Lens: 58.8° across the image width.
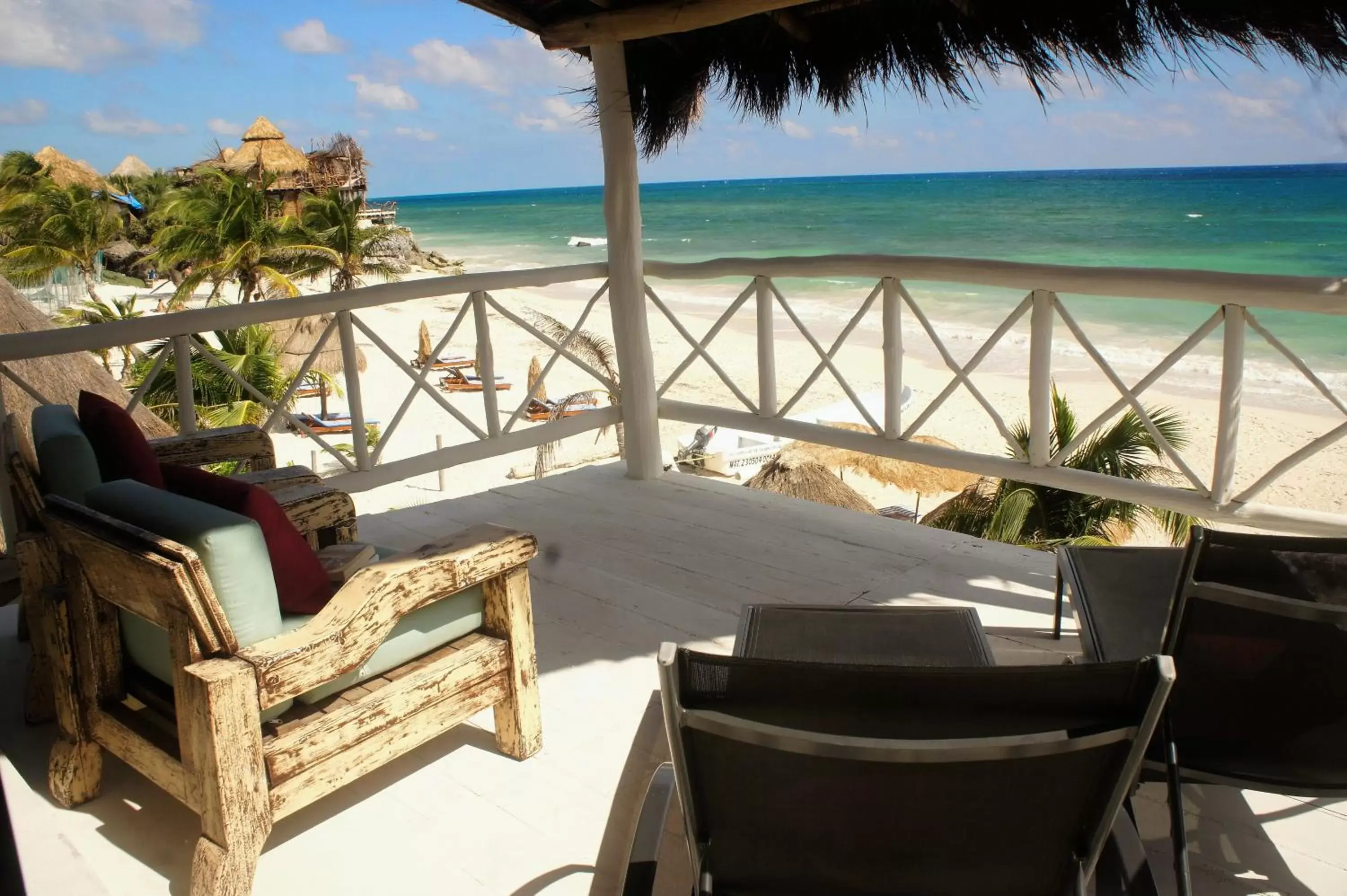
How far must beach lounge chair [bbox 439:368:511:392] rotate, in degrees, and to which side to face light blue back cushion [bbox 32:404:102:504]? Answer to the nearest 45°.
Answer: approximately 90° to its right

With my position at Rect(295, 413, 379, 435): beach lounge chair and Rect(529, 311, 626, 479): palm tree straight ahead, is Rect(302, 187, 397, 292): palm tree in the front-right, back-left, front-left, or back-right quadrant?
back-left

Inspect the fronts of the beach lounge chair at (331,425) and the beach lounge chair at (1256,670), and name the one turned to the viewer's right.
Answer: the beach lounge chair at (331,425)

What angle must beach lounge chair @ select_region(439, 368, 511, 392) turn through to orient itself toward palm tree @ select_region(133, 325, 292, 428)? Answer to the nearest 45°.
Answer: approximately 135° to its right

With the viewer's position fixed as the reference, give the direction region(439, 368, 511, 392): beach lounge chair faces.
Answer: facing to the right of the viewer

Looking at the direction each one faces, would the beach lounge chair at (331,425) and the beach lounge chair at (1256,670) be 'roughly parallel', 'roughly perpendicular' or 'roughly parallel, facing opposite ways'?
roughly perpendicular

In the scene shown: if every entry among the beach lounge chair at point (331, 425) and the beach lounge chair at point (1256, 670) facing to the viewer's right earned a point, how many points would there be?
1

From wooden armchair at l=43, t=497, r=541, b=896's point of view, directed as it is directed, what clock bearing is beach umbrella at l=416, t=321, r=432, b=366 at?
The beach umbrella is roughly at 11 o'clock from the wooden armchair.

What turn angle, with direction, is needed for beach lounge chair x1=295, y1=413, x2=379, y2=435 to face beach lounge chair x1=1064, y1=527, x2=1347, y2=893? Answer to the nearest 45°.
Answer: approximately 90° to its right

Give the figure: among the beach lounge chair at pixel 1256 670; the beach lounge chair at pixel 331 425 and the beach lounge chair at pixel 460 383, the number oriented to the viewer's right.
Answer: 2

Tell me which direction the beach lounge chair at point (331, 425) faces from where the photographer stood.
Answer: facing to the right of the viewer

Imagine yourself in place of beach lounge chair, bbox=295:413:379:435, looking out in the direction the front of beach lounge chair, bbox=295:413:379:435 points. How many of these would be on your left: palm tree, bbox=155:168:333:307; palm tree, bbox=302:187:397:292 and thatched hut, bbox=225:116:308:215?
3
